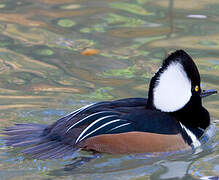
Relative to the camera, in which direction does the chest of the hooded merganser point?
to the viewer's right
